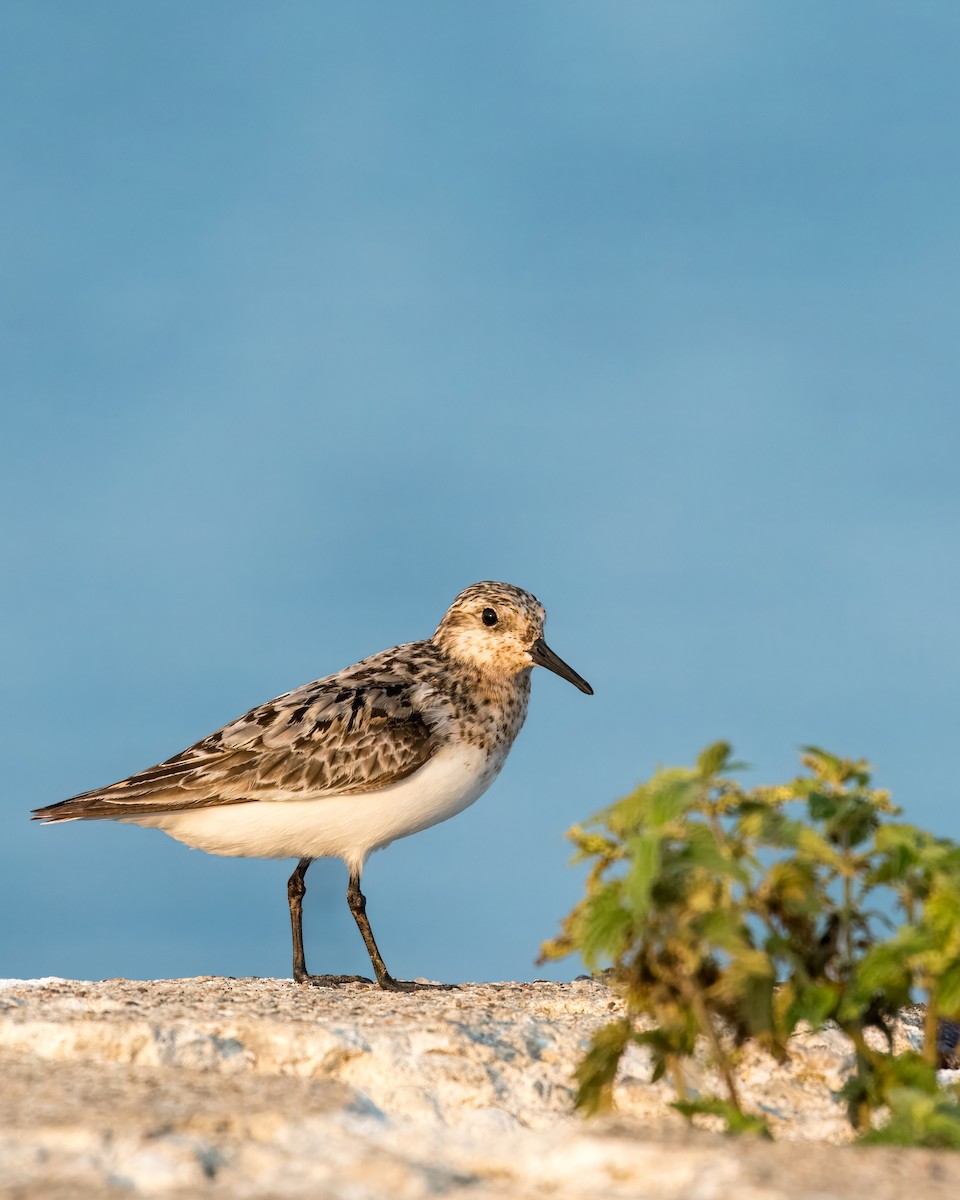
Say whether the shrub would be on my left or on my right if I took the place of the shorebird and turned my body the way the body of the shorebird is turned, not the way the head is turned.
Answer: on my right

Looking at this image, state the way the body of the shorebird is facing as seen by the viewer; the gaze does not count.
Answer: to the viewer's right
